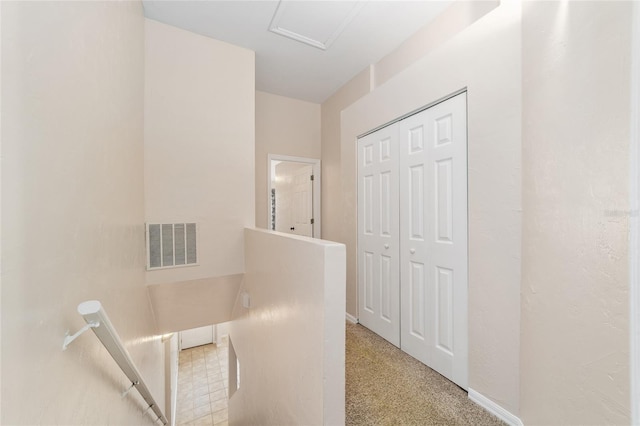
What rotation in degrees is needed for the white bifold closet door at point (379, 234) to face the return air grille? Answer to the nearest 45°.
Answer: approximately 45° to its right

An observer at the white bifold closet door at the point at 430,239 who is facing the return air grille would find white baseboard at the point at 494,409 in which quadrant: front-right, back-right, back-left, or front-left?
back-left

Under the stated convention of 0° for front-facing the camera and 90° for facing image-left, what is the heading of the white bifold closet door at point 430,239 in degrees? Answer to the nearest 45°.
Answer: approximately 45°

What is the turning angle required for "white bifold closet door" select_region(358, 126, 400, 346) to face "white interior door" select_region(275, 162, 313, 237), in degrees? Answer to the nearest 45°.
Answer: approximately 90° to its right

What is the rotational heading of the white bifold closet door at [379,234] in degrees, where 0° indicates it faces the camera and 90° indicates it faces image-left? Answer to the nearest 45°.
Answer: approximately 45°
